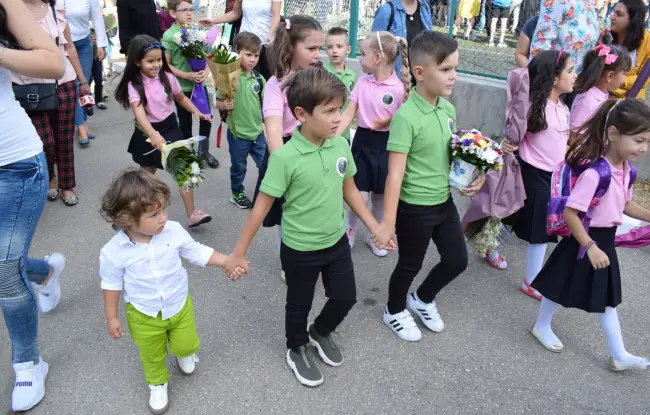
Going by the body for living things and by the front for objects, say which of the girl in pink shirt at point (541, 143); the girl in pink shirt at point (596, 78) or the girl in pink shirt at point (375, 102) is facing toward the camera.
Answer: the girl in pink shirt at point (375, 102)

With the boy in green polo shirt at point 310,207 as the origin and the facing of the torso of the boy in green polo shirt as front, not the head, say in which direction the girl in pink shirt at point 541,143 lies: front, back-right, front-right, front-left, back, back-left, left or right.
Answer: left

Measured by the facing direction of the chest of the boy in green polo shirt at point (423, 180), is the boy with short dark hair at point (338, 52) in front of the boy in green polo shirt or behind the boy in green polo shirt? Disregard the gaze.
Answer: behind

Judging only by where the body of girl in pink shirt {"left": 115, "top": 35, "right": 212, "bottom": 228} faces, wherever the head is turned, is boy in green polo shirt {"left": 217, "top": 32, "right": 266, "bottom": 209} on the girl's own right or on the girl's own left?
on the girl's own left

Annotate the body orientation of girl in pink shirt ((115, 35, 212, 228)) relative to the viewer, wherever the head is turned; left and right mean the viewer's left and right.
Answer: facing the viewer and to the right of the viewer

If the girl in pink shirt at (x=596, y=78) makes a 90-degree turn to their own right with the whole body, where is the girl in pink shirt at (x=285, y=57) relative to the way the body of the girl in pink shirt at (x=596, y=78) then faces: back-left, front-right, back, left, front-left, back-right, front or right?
front-right

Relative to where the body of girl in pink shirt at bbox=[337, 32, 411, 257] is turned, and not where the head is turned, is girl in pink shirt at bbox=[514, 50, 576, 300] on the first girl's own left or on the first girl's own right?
on the first girl's own left

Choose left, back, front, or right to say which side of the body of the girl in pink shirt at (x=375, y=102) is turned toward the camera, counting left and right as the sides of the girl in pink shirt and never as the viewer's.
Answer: front

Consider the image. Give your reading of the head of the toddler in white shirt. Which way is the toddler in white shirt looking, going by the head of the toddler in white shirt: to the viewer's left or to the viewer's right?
to the viewer's right

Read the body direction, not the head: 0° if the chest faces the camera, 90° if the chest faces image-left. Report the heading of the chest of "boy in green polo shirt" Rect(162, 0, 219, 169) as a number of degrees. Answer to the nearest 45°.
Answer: approximately 315°
